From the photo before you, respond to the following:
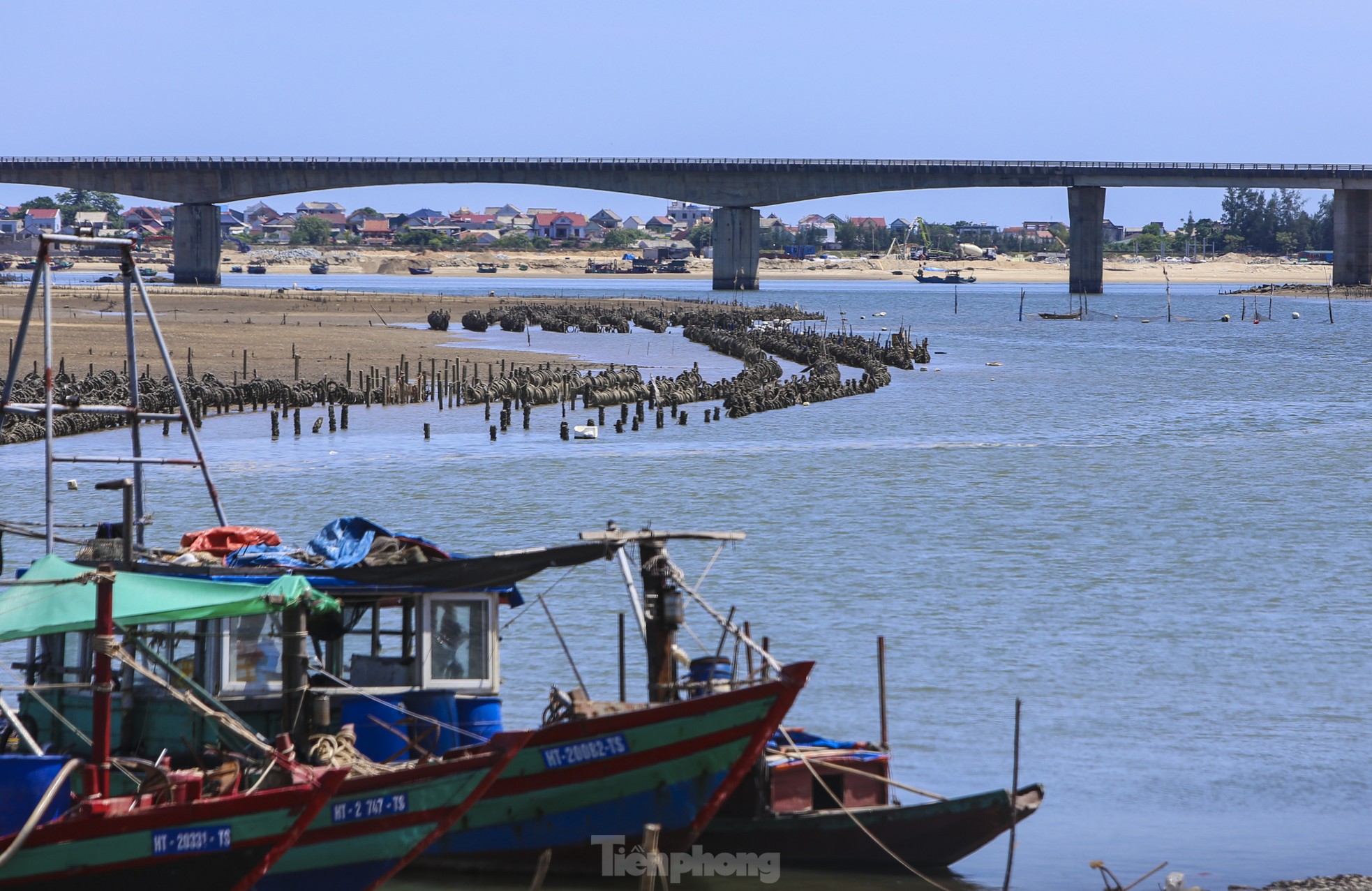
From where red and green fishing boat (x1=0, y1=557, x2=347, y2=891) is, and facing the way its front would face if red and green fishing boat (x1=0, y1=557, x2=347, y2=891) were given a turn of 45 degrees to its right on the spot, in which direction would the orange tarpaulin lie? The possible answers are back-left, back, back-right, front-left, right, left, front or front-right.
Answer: back-left

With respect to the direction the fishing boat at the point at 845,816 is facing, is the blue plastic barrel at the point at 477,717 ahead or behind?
behind

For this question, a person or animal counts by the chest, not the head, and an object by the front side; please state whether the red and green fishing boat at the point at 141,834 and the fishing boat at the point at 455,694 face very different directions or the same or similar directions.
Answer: same or similar directions

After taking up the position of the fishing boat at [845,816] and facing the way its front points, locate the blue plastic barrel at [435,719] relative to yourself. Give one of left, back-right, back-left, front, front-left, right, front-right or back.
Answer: back

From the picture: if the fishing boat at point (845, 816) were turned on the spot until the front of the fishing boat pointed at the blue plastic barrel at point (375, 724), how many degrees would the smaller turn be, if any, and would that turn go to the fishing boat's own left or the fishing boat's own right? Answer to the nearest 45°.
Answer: approximately 180°

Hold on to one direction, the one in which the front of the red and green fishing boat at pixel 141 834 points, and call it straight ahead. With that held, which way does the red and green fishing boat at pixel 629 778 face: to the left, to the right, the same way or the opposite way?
the same way

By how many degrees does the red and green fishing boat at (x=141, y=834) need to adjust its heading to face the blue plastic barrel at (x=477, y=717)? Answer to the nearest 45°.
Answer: approximately 45° to its left

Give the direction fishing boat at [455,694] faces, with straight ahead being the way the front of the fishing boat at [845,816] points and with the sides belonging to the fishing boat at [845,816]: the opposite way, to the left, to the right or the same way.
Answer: the same way

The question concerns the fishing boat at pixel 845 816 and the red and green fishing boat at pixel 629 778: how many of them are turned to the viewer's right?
2

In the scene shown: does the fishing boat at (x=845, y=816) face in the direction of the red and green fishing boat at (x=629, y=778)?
no

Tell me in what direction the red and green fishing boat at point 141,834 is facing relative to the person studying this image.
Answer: facing to the right of the viewer

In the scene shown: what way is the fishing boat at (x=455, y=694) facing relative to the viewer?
to the viewer's right

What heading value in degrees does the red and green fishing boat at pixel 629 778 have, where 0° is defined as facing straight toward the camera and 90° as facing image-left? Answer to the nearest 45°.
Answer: approximately 270°

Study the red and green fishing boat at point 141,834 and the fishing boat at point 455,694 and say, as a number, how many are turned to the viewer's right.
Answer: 2

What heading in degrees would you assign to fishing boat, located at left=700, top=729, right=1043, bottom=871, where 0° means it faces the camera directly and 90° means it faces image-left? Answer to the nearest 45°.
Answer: approximately 270°
